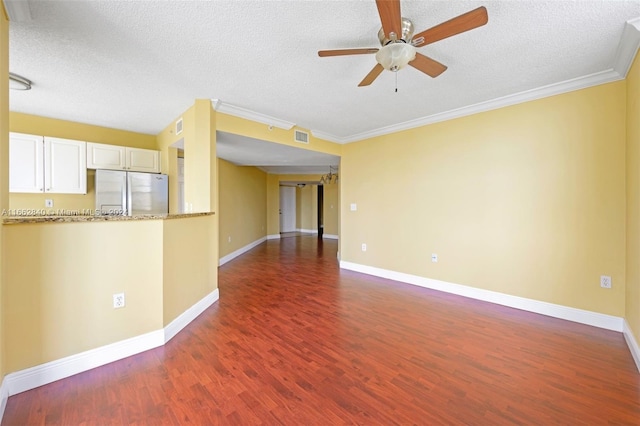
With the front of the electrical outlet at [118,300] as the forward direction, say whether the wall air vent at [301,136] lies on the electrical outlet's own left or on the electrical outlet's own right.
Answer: on the electrical outlet's own left

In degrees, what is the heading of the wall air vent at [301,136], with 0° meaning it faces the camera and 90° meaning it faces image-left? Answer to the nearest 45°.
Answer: approximately 315°

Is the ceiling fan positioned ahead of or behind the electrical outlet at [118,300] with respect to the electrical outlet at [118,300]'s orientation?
ahead

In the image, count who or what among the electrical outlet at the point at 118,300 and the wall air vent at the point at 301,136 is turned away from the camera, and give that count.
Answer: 0

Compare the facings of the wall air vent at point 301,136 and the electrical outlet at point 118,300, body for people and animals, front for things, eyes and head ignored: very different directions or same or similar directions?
same or similar directions

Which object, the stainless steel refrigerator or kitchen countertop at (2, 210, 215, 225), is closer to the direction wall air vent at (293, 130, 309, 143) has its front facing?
the kitchen countertop

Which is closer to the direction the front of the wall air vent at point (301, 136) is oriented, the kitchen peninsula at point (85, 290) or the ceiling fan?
the ceiling fan

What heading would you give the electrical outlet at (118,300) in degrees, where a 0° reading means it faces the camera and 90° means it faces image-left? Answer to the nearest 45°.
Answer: approximately 0°

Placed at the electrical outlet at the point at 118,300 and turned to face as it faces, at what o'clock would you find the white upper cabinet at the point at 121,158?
The white upper cabinet is roughly at 6 o'clock from the electrical outlet.

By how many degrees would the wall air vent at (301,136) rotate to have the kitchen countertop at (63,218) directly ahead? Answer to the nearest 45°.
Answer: approximately 90° to its right

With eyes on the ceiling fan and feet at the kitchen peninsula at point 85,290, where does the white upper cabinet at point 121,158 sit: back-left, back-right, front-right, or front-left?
back-left

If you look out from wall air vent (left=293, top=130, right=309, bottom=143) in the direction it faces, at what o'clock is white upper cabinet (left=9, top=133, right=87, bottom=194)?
The white upper cabinet is roughly at 4 o'clock from the wall air vent.

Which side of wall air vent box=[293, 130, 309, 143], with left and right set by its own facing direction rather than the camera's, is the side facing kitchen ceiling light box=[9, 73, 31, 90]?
right

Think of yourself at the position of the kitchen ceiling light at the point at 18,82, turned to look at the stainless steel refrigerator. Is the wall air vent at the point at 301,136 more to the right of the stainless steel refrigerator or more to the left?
right

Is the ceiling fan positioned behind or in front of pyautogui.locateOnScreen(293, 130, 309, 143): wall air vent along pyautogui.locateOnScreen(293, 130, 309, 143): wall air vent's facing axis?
in front
